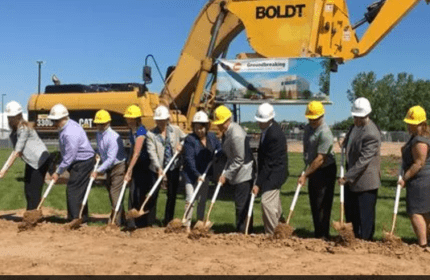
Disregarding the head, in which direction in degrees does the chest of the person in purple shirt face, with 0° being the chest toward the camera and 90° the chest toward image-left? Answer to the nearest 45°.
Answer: approximately 45°

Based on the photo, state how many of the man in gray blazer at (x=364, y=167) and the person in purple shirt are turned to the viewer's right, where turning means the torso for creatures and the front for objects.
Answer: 0

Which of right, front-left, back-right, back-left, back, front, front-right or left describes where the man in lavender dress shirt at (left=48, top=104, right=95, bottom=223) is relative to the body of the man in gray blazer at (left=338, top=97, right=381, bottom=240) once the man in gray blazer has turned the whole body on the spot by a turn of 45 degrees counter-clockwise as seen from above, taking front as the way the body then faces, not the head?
right

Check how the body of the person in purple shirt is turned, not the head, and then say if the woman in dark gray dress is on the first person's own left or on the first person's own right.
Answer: on the first person's own left

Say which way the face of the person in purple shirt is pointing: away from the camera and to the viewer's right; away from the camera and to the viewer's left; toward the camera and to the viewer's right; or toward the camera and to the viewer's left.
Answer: toward the camera and to the viewer's left

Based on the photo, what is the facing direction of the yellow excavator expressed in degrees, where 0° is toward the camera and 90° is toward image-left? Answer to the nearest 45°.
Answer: approximately 270°

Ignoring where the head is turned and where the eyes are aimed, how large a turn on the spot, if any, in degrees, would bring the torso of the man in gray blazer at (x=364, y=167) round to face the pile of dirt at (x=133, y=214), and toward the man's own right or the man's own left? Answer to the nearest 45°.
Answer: approximately 45° to the man's own right

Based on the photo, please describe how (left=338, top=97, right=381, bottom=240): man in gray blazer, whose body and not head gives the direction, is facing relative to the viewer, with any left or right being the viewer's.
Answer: facing the viewer and to the left of the viewer

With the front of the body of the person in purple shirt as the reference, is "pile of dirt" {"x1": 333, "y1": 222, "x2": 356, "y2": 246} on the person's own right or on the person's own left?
on the person's own left

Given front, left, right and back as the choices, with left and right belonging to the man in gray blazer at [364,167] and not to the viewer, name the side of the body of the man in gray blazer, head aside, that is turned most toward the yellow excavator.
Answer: right

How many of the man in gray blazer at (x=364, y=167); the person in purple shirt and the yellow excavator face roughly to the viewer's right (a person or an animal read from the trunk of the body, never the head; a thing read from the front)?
1

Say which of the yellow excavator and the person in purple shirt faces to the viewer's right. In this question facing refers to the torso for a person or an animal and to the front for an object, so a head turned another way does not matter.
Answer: the yellow excavator

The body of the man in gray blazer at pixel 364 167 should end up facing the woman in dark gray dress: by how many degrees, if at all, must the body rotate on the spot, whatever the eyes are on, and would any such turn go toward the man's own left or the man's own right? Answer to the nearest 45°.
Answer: approximately 135° to the man's own left

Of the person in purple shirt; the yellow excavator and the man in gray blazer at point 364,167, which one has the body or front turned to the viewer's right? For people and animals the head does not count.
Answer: the yellow excavator

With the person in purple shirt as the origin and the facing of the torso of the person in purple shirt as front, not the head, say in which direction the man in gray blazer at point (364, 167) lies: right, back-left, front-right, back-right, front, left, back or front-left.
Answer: left
